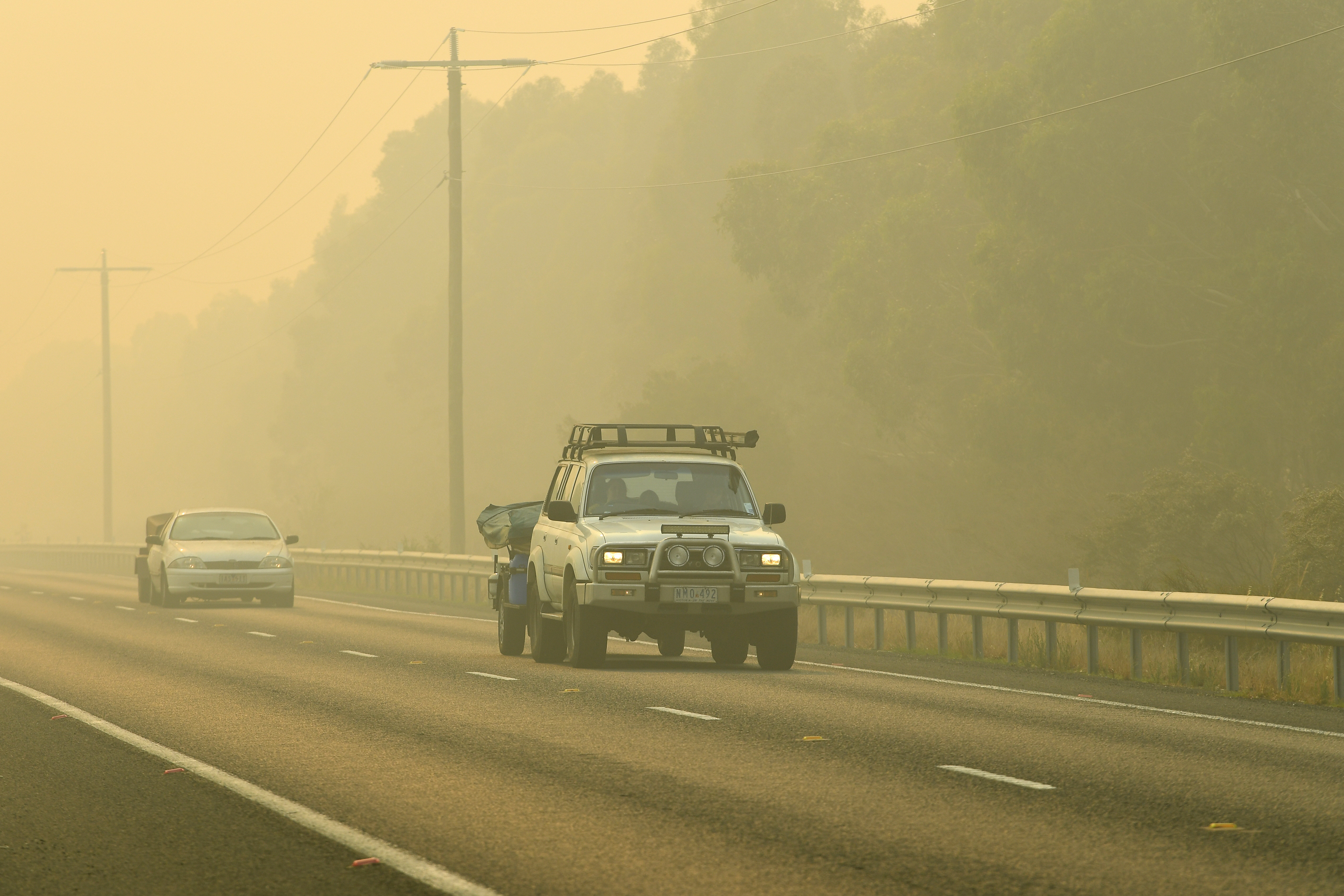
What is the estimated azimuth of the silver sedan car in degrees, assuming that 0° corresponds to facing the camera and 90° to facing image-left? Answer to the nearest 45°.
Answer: approximately 0°

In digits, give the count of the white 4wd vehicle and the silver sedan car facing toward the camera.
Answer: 2

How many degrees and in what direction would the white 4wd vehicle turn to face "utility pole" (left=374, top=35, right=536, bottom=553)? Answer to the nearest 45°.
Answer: approximately 180°

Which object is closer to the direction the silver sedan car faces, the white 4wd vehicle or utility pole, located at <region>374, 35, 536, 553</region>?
the white 4wd vehicle

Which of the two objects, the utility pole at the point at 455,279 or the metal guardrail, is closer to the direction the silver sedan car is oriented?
the metal guardrail

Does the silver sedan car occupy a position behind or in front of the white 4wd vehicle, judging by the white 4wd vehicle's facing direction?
behind

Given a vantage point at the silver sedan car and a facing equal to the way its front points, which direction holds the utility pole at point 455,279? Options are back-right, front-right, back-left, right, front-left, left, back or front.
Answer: back-left
